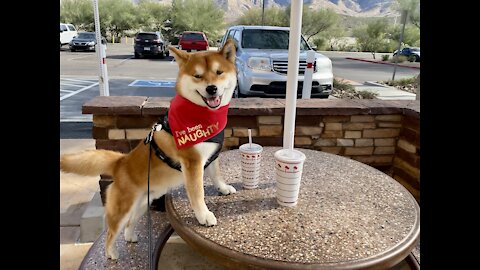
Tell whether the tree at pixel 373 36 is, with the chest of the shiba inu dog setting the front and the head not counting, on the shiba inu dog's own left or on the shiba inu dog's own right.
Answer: on the shiba inu dog's own left

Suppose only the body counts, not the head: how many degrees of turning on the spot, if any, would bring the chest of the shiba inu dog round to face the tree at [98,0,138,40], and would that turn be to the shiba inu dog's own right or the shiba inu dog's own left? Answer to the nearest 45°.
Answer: approximately 135° to the shiba inu dog's own left

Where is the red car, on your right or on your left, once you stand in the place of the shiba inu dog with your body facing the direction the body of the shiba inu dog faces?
on your left

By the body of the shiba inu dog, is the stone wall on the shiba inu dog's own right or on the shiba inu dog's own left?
on the shiba inu dog's own left

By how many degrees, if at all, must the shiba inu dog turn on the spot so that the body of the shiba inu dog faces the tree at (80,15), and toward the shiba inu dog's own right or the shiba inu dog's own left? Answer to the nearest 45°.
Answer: approximately 135° to the shiba inu dog's own left

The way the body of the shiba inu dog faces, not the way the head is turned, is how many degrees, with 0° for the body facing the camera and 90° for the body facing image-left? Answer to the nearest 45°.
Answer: approximately 315°

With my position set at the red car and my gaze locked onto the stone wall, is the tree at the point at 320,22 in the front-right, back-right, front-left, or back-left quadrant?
back-left
